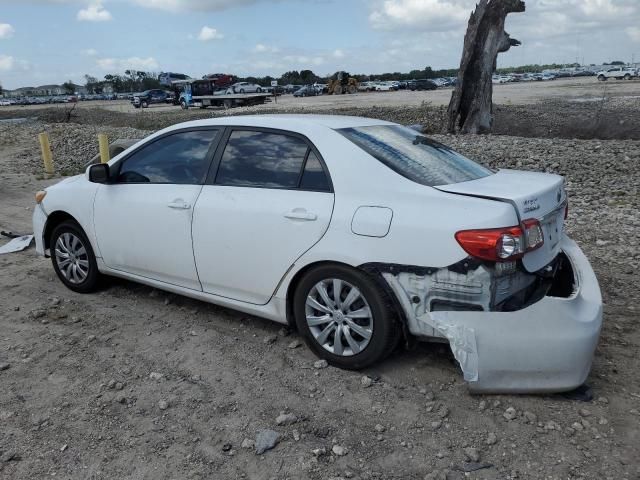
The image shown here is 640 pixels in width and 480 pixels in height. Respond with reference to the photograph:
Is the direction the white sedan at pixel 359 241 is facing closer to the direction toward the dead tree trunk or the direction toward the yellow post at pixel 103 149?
the yellow post

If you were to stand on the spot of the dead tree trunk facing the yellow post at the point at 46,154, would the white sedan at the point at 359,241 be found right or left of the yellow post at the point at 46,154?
left

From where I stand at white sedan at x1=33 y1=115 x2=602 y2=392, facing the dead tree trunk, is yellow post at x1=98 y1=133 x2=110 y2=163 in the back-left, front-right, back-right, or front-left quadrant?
front-left

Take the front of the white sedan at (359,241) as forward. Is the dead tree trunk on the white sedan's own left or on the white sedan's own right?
on the white sedan's own right

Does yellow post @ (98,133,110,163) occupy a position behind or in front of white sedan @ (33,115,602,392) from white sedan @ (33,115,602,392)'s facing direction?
in front

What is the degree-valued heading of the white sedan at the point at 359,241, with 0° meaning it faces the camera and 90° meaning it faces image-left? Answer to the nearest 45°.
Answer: approximately 135°

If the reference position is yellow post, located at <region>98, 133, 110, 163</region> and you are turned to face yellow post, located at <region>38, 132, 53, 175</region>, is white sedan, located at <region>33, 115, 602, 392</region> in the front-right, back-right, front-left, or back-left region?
back-left

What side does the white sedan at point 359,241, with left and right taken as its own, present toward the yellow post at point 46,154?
front

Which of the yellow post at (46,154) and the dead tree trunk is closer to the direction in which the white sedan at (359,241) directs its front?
the yellow post
